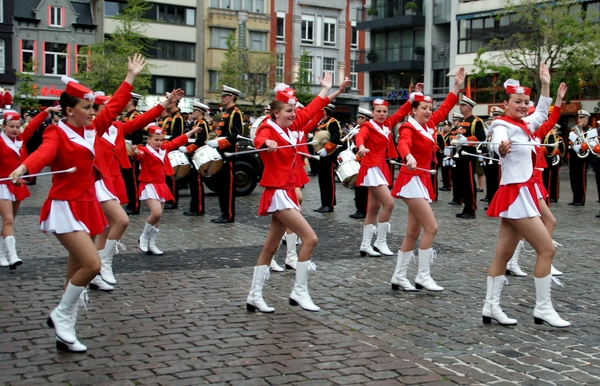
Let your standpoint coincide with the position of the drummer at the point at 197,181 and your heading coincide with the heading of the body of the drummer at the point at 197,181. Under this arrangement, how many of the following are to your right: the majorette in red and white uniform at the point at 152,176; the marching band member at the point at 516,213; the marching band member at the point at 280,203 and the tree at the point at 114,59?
1

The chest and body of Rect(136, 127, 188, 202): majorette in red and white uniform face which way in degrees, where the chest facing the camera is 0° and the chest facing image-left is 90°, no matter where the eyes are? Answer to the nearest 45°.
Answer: approximately 315°

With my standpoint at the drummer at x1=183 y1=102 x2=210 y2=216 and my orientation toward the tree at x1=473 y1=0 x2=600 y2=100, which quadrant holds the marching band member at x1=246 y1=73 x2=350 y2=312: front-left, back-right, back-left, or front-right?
back-right

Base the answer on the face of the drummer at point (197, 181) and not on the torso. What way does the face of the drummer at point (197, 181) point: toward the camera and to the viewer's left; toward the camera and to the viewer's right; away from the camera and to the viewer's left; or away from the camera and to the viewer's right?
toward the camera and to the viewer's left

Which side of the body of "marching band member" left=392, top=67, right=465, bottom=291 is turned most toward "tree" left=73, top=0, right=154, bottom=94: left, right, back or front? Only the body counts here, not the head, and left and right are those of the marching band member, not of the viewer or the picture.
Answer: back

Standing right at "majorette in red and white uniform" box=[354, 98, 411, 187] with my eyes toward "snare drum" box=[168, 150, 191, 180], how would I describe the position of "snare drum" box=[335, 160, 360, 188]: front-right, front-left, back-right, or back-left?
front-right

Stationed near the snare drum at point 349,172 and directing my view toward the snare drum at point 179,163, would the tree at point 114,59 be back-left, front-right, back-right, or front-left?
front-right

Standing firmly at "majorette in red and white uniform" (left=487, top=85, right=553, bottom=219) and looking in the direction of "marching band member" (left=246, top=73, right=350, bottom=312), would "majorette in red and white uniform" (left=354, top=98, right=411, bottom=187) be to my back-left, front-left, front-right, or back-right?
front-right

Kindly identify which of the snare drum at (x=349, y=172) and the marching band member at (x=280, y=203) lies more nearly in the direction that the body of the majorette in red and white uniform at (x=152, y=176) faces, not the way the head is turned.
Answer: the marching band member

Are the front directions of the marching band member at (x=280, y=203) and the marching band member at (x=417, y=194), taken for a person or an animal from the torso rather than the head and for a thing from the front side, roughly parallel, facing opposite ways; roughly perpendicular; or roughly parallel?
roughly parallel
